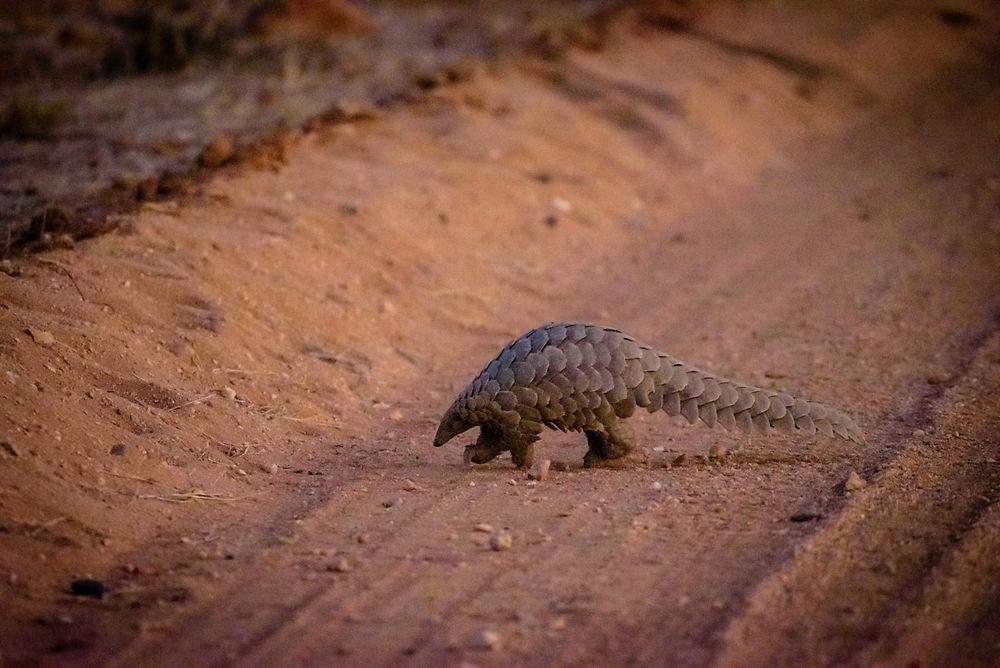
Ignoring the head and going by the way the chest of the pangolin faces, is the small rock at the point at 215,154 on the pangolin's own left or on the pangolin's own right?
on the pangolin's own right

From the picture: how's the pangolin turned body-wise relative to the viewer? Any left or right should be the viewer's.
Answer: facing to the left of the viewer

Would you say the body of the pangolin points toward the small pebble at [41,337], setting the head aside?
yes

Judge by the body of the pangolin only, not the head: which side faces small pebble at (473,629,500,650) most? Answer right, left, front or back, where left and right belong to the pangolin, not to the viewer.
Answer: left
